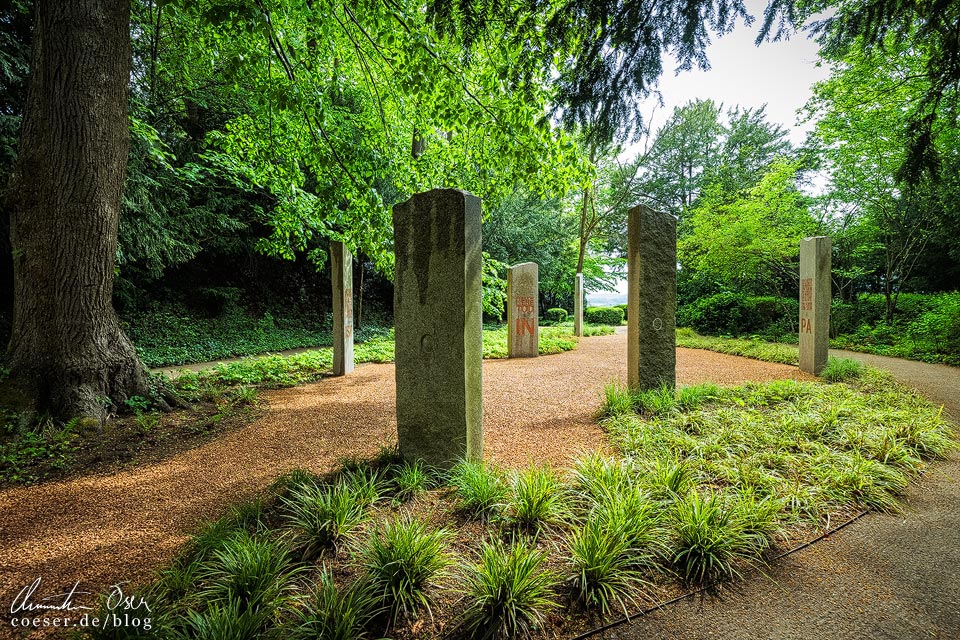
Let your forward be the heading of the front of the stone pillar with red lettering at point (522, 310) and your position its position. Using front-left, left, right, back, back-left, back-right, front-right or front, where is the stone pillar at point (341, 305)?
front-right

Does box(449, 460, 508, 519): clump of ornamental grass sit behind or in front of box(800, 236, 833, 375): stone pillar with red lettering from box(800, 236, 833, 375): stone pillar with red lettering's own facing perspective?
in front

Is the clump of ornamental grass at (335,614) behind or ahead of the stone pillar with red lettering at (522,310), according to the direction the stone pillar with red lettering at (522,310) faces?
ahead

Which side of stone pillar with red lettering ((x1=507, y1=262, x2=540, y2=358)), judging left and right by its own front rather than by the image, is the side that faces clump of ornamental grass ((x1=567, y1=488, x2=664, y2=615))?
front

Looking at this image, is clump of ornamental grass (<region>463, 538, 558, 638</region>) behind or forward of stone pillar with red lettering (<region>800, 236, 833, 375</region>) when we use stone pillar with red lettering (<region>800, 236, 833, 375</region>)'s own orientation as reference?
forward

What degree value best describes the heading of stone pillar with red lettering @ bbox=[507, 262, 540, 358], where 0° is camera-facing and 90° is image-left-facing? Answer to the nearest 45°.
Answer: approximately 0°

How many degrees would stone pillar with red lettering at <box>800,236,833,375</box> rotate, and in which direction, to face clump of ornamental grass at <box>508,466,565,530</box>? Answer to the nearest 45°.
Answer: approximately 45° to its left

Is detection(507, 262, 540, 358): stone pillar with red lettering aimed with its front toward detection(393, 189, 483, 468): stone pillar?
yes
